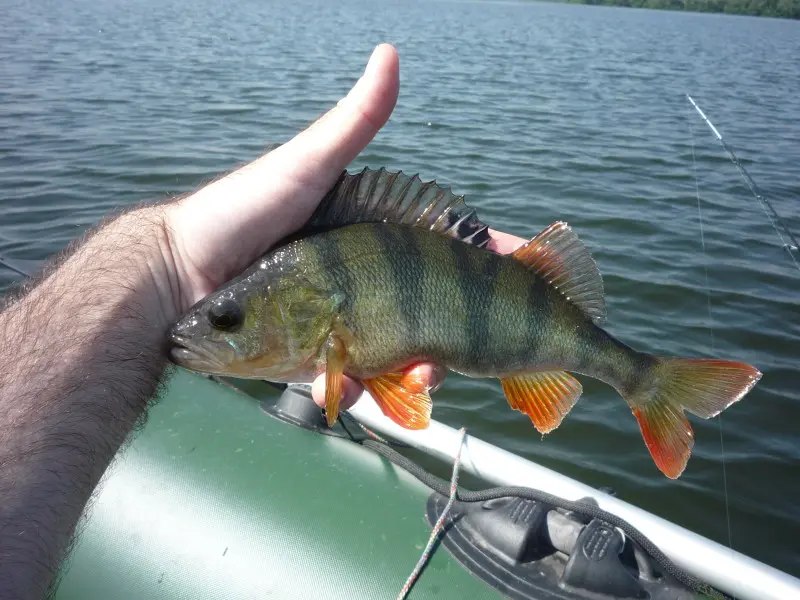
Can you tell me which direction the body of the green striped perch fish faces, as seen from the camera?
to the viewer's left

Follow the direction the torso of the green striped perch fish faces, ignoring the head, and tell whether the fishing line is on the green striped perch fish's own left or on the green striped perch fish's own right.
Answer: on the green striped perch fish's own right
